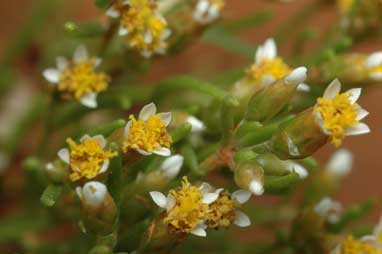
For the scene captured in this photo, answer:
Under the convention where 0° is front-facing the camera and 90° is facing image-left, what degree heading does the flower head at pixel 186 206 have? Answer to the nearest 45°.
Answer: approximately 0°

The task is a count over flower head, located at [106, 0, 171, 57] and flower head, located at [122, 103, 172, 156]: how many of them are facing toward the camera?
2
